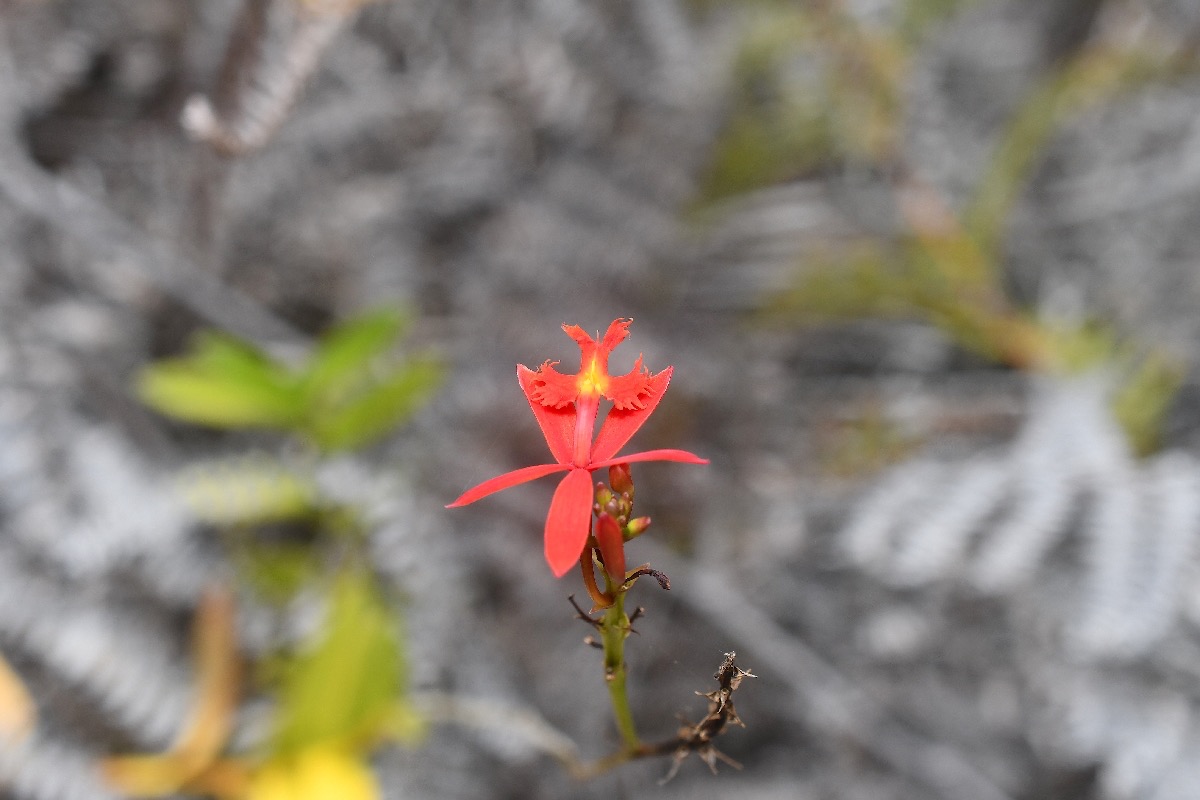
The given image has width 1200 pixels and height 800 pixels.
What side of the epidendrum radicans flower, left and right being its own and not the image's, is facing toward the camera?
front

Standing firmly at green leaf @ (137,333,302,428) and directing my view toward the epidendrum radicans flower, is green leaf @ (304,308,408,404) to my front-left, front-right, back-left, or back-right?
front-left

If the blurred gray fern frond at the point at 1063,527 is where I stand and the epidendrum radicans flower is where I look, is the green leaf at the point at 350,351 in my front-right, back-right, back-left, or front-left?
front-right

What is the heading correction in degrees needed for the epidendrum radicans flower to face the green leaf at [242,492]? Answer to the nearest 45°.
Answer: approximately 135° to its right
